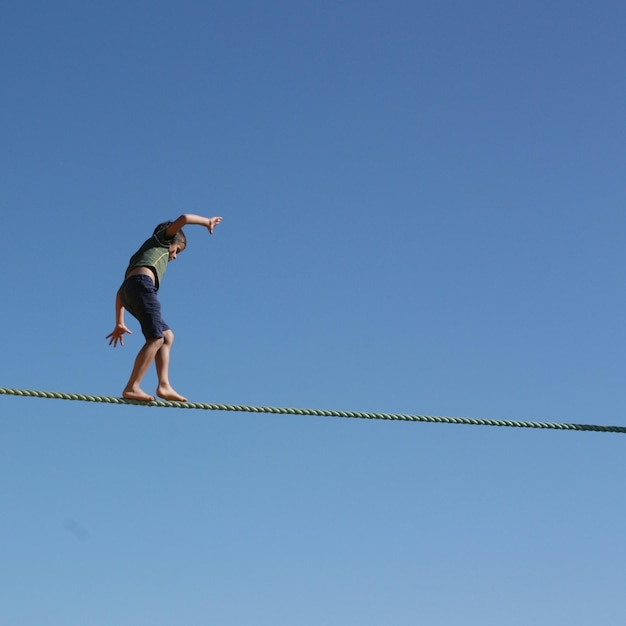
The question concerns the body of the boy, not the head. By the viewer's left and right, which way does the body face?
facing to the right of the viewer
